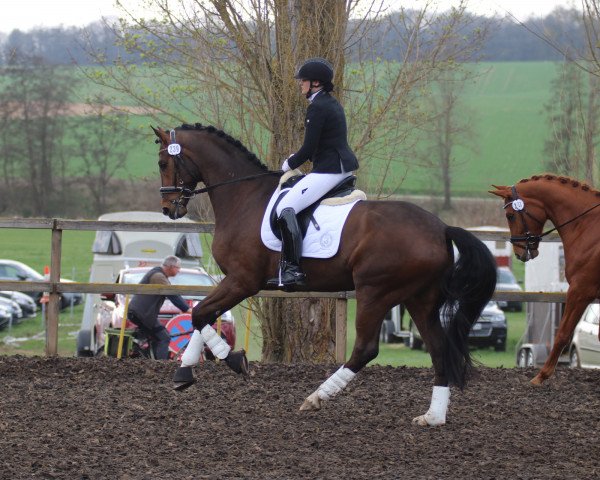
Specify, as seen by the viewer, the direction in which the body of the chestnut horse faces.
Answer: to the viewer's left

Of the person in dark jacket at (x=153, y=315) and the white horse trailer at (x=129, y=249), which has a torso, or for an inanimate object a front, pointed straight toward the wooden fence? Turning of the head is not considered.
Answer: the white horse trailer

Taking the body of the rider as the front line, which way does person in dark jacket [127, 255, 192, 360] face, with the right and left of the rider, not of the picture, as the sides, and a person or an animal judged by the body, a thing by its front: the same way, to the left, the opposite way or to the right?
the opposite way

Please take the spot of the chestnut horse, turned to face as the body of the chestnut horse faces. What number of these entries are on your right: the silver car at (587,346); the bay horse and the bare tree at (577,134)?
2

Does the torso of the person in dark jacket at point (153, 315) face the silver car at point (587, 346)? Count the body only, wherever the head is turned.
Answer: yes

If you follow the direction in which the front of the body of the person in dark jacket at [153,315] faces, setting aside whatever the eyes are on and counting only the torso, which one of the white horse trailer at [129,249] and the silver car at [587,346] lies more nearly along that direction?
the silver car

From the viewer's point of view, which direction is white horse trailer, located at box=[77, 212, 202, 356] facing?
toward the camera

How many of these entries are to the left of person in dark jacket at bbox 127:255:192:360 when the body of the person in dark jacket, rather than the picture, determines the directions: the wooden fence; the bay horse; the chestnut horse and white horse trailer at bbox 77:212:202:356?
1

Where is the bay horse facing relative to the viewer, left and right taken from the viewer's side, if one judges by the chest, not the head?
facing to the left of the viewer

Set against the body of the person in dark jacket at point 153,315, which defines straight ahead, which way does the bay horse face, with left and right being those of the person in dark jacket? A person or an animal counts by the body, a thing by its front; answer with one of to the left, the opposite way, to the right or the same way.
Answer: the opposite way

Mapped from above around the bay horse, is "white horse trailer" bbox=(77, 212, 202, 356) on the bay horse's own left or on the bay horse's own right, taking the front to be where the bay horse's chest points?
on the bay horse's own right

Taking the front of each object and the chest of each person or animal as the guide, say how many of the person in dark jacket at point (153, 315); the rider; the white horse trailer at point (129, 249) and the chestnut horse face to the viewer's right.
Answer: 1

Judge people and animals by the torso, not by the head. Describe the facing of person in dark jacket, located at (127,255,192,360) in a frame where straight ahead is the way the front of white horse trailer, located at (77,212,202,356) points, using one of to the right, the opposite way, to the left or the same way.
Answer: to the left

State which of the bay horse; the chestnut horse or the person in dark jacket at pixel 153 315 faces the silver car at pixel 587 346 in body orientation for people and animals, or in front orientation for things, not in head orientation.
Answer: the person in dark jacket

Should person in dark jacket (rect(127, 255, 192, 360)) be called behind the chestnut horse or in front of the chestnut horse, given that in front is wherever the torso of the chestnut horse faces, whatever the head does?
in front

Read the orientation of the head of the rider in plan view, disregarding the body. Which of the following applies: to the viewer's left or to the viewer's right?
to the viewer's left
